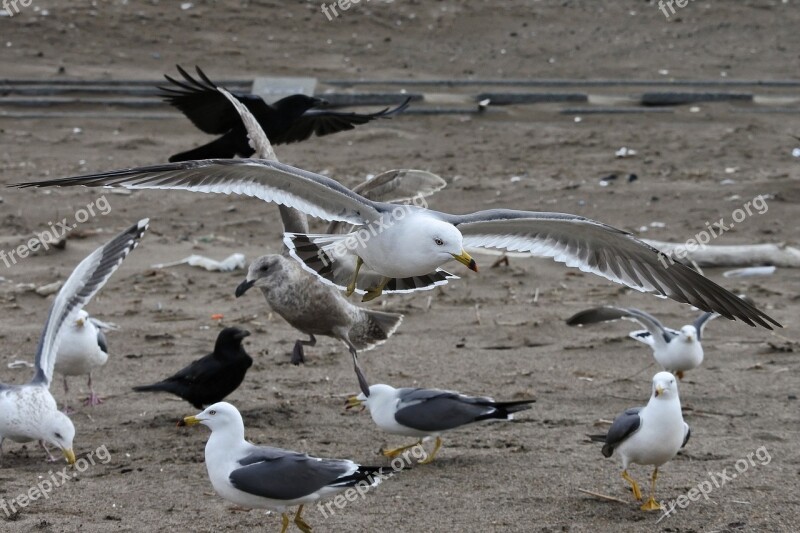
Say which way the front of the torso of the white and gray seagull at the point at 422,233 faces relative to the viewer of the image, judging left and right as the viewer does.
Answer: facing the viewer and to the right of the viewer

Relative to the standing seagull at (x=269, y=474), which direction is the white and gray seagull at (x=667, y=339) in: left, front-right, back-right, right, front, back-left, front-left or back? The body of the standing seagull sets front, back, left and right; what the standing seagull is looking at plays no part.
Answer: back-right

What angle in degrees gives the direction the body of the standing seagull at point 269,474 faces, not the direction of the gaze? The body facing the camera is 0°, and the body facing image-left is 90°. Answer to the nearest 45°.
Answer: approximately 90°

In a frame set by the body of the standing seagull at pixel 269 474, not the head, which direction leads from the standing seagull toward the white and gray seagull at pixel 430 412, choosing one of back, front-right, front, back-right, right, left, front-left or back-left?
back-right

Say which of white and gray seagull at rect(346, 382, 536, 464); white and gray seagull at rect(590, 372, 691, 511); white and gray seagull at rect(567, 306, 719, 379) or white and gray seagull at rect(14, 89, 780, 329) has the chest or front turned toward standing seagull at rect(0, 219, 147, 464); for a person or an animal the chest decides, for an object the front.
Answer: white and gray seagull at rect(346, 382, 536, 464)

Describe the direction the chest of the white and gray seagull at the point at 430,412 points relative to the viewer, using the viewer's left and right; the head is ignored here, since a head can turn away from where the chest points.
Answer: facing to the left of the viewer

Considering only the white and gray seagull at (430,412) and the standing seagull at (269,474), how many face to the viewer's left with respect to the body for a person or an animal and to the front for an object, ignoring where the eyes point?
2

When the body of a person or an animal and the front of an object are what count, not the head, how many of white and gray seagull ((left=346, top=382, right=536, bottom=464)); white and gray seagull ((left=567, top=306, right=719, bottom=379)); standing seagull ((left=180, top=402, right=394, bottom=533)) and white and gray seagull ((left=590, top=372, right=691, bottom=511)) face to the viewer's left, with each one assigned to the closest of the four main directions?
2

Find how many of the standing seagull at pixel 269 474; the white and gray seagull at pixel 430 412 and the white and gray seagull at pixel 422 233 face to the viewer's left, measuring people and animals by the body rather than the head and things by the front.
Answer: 2

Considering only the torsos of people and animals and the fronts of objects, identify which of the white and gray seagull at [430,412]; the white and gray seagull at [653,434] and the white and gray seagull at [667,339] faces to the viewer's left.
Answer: the white and gray seagull at [430,412]

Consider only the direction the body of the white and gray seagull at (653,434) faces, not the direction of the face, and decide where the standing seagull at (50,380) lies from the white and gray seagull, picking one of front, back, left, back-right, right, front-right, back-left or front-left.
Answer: back-right

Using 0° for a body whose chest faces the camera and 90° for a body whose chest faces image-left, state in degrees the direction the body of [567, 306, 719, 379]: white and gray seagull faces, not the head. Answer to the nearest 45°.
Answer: approximately 315°

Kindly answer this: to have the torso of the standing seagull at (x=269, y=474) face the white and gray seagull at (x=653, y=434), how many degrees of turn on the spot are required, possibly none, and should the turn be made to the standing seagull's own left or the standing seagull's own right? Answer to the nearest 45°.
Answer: approximately 180°

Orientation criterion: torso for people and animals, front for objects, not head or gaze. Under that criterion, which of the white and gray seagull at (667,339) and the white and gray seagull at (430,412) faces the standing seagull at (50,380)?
the white and gray seagull at (430,412)

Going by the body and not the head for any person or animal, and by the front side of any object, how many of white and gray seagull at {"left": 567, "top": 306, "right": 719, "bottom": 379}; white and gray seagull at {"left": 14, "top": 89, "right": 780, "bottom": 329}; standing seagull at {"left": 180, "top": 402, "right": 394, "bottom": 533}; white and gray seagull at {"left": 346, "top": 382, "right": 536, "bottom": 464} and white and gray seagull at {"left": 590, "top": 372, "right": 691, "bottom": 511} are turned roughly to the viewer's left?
2
